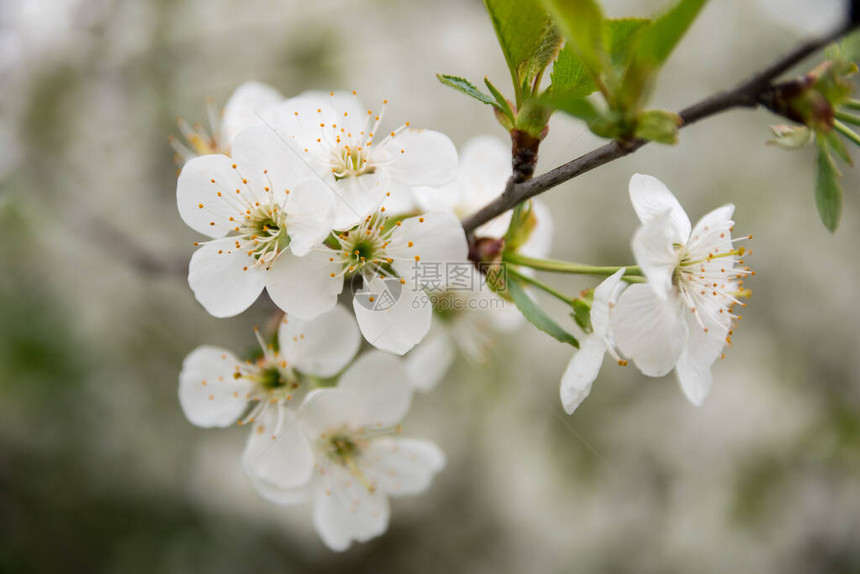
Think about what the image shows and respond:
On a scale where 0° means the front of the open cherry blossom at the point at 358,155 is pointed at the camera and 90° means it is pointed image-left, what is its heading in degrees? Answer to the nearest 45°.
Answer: approximately 0°
